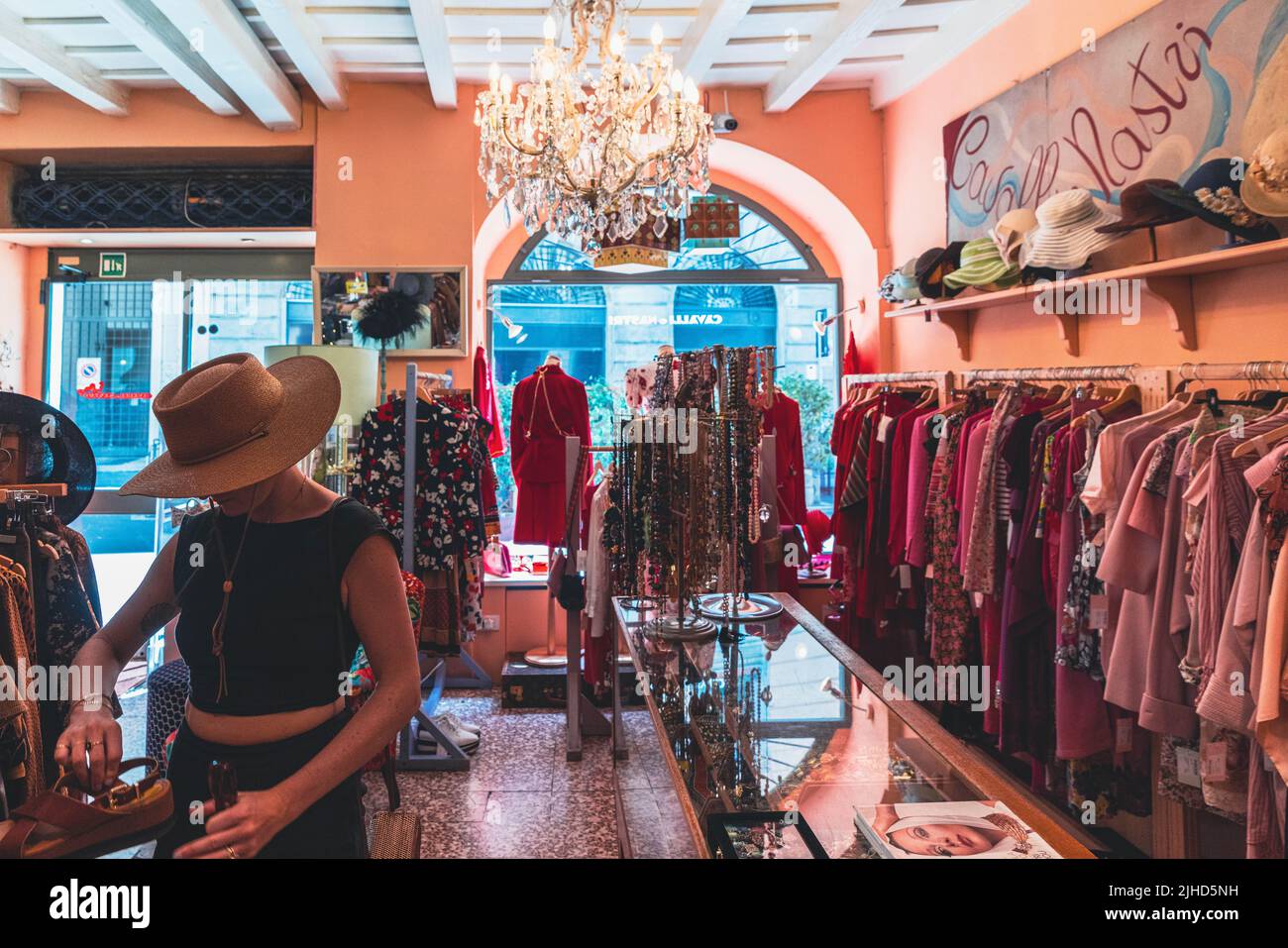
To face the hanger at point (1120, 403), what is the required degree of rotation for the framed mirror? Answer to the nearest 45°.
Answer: approximately 45° to its left

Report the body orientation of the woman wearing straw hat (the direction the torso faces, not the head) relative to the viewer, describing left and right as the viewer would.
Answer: facing the viewer and to the left of the viewer

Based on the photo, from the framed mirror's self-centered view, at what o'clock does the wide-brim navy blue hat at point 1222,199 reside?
The wide-brim navy blue hat is roughly at 11 o'clock from the framed mirror.

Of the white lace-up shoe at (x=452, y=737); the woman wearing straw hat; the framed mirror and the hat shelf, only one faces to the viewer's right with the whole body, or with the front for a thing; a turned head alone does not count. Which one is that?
the white lace-up shoe

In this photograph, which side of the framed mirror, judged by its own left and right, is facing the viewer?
front

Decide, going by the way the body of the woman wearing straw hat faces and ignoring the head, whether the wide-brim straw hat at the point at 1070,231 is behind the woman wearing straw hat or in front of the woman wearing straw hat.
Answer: behind

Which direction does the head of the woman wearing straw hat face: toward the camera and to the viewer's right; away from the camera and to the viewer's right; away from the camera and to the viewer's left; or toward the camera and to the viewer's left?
toward the camera and to the viewer's left

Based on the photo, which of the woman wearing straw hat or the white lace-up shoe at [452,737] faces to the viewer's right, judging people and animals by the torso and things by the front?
the white lace-up shoe

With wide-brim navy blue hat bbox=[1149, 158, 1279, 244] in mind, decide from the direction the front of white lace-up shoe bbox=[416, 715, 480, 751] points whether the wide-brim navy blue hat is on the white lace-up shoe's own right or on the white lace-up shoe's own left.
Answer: on the white lace-up shoe's own right

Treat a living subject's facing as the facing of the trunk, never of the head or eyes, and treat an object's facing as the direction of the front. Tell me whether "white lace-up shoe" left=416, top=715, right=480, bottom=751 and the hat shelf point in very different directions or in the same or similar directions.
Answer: very different directions
